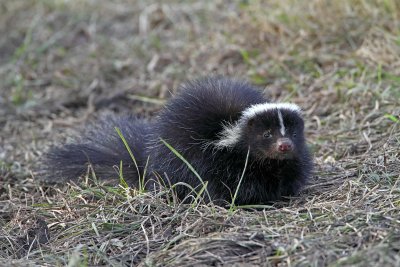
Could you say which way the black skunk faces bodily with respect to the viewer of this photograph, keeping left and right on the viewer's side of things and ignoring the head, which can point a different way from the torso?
facing the viewer and to the right of the viewer
